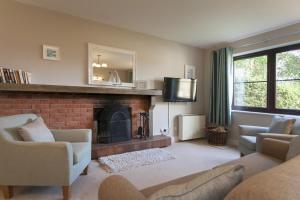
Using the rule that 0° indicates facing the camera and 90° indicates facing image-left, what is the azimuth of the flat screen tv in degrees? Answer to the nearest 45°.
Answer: approximately 315°

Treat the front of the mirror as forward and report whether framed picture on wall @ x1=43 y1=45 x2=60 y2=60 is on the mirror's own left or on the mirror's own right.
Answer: on the mirror's own right

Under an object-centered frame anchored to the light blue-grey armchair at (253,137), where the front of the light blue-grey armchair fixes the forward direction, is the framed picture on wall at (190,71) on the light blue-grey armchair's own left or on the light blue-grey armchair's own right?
on the light blue-grey armchair's own right

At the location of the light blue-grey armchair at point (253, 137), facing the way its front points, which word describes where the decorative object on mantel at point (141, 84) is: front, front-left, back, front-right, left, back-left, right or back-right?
front-right

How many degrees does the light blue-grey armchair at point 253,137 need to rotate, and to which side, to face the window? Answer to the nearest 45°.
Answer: approximately 135° to its right

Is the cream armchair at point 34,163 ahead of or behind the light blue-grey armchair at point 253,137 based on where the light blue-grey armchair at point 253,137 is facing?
ahead

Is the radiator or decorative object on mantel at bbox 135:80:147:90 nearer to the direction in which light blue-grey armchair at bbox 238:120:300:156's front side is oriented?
the decorative object on mantel

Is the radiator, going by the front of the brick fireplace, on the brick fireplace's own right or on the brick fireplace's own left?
on the brick fireplace's own left

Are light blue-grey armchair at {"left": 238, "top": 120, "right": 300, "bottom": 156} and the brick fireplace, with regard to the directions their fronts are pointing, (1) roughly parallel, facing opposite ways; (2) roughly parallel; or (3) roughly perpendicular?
roughly perpendicular

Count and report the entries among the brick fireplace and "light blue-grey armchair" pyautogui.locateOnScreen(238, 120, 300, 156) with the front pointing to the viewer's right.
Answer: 0
